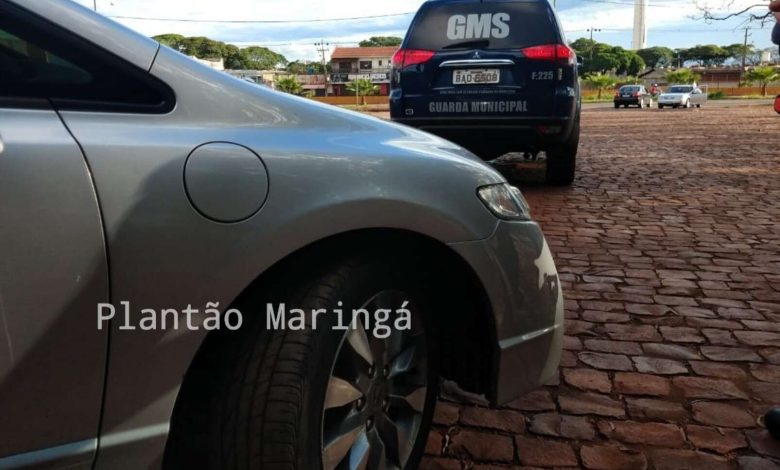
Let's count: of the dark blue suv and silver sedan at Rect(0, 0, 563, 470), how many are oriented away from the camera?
1

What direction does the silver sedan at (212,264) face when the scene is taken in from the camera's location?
facing to the right of the viewer

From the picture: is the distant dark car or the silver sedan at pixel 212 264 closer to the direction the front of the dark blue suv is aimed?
the distant dark car

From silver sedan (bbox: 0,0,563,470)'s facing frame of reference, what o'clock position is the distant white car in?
The distant white car is roughly at 10 o'clock from the silver sedan.

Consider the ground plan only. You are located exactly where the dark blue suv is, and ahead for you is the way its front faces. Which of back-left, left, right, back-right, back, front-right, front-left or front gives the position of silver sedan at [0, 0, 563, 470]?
back

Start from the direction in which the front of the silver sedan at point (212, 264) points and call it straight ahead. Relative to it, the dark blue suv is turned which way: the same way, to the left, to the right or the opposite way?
to the left

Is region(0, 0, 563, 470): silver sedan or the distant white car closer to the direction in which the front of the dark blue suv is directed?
the distant white car

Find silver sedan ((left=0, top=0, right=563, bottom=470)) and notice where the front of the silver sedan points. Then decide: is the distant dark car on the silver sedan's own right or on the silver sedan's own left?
on the silver sedan's own left

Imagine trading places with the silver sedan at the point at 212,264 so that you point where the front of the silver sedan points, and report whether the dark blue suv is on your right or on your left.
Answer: on your left

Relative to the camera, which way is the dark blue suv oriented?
away from the camera
